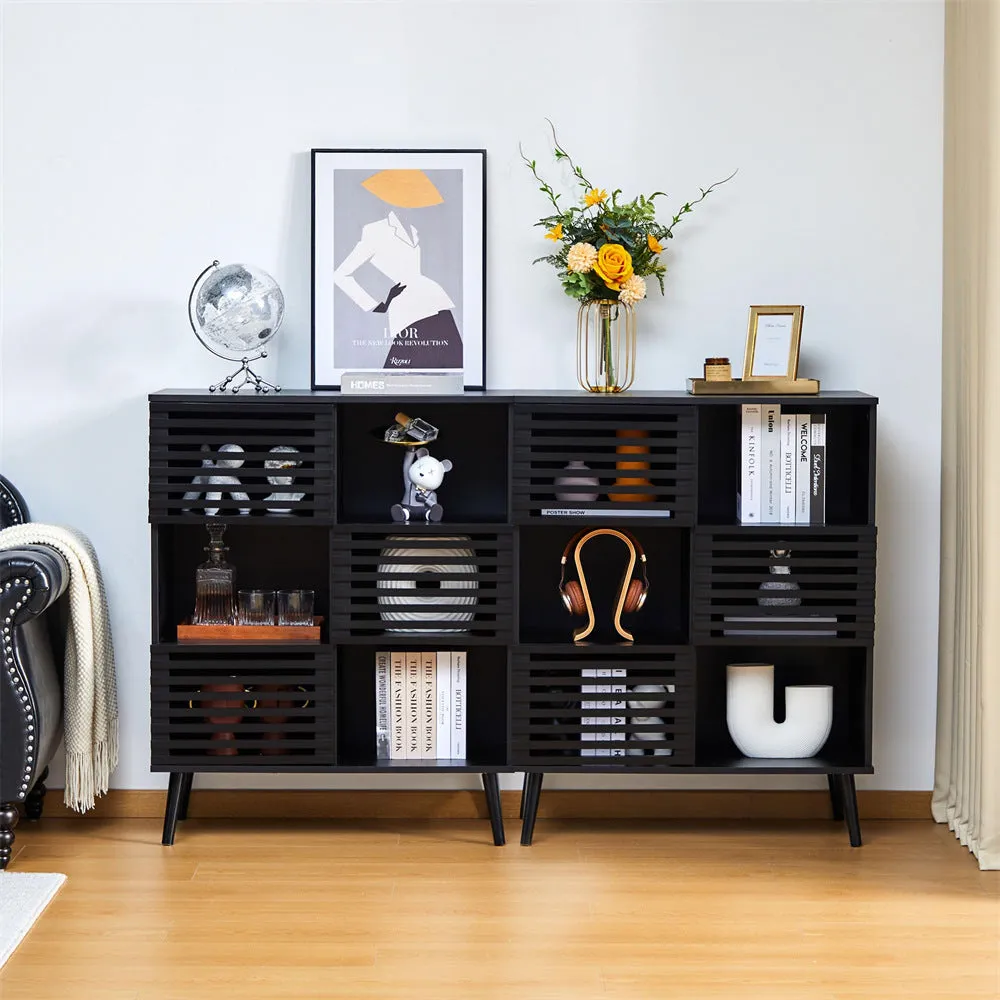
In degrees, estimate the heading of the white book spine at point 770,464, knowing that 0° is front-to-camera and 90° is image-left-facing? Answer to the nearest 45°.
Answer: approximately 0°

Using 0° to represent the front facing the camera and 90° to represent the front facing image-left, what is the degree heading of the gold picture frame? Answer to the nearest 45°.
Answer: approximately 0°

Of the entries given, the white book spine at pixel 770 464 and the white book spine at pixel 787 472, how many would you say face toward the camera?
2

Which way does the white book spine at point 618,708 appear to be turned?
toward the camera

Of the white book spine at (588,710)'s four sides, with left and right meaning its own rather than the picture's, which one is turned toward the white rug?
right

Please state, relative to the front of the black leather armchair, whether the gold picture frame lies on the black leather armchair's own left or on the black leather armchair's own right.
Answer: on the black leather armchair's own left

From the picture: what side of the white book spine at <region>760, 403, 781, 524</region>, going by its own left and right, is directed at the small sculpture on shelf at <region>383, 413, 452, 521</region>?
right

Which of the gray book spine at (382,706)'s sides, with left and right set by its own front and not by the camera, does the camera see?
front
